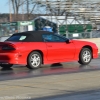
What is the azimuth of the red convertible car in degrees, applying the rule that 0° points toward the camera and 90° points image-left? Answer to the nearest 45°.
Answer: approximately 225°
